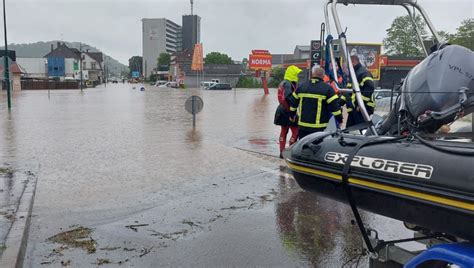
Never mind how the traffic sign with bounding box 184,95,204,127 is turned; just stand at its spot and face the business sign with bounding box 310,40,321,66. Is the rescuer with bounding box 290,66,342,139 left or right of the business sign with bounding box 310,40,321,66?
right

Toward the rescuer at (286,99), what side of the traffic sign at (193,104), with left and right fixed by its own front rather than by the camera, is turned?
back

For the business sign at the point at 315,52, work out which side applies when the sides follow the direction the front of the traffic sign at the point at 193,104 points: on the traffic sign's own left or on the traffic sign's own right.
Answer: on the traffic sign's own right

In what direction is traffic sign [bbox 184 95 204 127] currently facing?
away from the camera

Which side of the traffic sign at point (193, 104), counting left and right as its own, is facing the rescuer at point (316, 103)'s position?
back

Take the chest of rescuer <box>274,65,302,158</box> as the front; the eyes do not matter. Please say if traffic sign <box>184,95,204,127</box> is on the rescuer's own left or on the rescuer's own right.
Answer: on the rescuer's own left

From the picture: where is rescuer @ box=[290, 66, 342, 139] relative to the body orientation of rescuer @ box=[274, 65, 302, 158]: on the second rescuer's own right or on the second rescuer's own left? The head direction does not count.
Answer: on the second rescuer's own right
